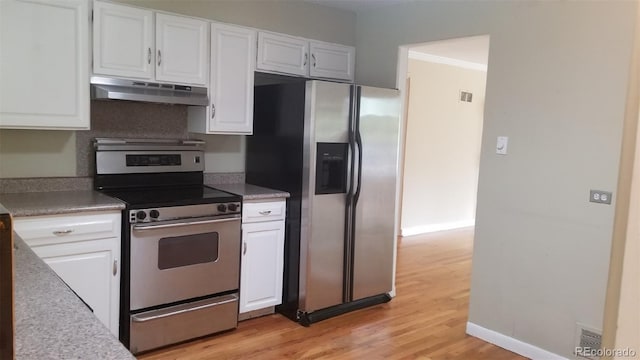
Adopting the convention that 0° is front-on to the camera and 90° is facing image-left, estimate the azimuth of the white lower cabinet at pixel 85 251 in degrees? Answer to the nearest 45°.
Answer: approximately 315°

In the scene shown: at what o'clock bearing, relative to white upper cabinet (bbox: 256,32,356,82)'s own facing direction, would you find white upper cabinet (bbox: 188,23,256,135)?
white upper cabinet (bbox: 188,23,256,135) is roughly at 3 o'clock from white upper cabinet (bbox: 256,32,356,82).

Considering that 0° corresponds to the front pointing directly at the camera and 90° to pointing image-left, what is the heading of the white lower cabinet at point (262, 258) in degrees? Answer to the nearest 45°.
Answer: approximately 315°
